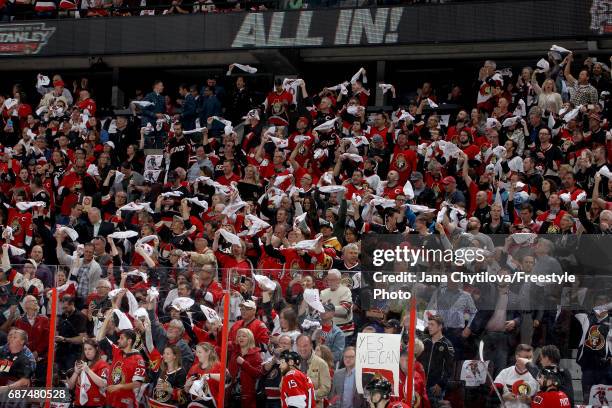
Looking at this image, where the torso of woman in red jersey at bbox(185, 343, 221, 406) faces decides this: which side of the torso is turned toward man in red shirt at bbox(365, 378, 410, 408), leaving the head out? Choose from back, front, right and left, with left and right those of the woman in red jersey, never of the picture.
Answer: left

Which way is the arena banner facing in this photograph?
toward the camera

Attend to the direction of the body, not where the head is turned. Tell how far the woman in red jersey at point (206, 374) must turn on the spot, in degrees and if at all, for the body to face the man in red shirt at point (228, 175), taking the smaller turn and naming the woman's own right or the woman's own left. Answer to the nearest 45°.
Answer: approximately 135° to the woman's own right

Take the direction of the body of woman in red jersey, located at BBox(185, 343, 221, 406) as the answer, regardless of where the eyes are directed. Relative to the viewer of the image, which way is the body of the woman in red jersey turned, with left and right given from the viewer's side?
facing the viewer and to the left of the viewer

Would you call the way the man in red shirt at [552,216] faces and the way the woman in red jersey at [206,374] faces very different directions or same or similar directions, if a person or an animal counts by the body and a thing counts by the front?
same or similar directions

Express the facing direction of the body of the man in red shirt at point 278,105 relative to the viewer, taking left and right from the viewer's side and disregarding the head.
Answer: facing the viewer

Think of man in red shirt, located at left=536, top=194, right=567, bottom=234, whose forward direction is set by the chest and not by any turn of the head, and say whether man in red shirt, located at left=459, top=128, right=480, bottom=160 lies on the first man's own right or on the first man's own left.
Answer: on the first man's own right

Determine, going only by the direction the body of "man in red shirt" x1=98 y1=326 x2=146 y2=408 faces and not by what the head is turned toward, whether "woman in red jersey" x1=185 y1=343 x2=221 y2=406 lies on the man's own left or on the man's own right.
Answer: on the man's own left

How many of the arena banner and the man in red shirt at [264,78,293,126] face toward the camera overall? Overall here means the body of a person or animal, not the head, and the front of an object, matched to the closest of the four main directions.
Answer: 2

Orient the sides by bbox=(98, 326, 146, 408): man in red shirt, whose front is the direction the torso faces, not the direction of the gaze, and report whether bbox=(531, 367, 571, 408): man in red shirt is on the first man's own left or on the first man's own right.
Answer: on the first man's own left

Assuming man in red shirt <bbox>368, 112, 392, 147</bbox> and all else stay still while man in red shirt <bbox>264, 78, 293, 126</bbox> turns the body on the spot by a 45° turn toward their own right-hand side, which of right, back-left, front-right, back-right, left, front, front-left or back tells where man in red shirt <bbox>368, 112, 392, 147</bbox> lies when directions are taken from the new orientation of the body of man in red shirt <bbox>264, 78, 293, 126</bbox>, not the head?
left
